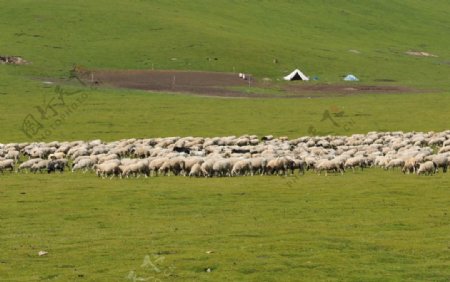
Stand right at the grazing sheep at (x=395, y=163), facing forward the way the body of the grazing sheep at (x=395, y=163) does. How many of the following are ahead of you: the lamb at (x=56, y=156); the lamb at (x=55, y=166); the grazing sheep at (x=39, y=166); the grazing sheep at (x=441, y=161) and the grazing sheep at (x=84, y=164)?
4

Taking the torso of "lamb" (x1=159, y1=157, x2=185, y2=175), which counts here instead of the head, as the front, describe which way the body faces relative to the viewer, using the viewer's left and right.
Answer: facing to the left of the viewer

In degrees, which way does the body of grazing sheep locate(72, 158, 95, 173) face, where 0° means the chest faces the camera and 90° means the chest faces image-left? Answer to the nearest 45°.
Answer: approximately 90°

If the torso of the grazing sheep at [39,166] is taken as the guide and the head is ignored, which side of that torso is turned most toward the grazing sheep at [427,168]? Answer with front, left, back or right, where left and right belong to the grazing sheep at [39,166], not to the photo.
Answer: back

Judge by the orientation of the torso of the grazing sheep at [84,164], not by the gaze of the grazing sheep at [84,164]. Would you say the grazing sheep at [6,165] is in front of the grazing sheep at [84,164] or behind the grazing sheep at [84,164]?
in front

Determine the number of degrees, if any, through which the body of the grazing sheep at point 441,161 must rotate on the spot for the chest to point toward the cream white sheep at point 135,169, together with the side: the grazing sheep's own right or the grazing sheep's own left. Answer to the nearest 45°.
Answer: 0° — it already faces it

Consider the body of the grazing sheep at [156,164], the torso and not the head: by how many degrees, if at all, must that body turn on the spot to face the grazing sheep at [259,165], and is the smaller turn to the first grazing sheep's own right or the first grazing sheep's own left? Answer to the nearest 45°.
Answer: approximately 180°

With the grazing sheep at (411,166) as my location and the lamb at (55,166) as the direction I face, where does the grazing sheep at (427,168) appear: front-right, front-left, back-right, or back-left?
back-left

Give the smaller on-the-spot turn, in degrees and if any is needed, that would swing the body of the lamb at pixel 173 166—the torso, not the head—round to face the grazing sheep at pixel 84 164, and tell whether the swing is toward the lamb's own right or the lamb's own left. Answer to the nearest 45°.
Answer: approximately 45° to the lamb's own right

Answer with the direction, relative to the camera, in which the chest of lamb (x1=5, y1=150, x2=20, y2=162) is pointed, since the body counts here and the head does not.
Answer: to the viewer's left

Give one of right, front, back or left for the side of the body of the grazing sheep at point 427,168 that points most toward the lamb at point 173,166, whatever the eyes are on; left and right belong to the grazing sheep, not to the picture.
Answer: front

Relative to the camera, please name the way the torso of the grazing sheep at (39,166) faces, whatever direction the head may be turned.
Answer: to the viewer's left

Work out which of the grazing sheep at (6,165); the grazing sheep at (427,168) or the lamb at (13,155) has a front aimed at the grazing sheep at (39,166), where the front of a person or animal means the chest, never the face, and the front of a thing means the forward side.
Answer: the grazing sheep at (427,168)

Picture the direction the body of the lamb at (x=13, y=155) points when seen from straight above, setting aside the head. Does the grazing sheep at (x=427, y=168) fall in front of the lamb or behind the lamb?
behind

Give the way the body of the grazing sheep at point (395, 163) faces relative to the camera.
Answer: to the viewer's left
